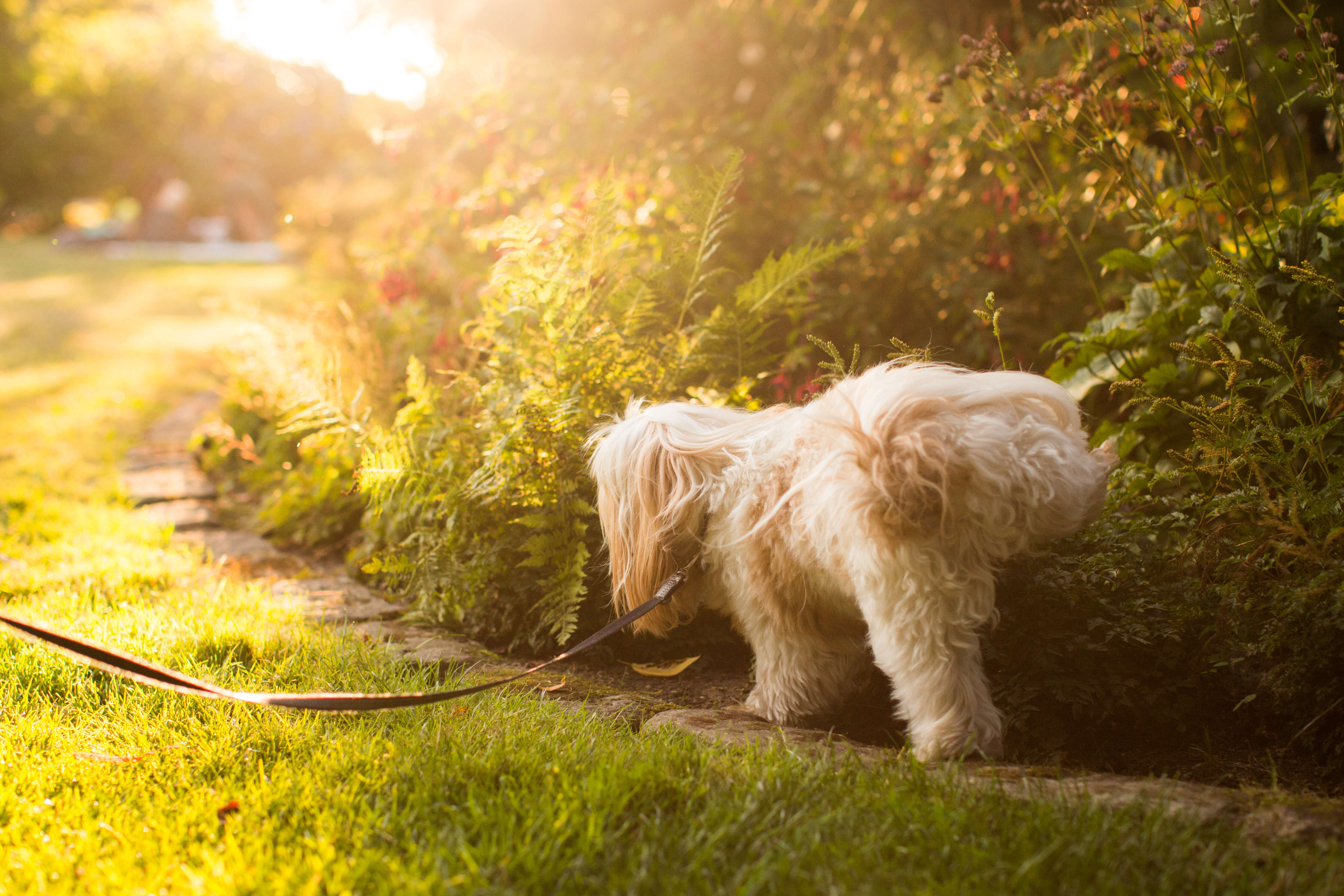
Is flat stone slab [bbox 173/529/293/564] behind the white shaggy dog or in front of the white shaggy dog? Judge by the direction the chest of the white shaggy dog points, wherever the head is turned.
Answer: in front

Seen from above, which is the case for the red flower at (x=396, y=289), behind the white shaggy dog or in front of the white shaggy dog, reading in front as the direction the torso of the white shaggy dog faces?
in front

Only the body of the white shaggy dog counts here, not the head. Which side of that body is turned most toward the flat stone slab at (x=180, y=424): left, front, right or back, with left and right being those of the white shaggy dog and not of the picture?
front

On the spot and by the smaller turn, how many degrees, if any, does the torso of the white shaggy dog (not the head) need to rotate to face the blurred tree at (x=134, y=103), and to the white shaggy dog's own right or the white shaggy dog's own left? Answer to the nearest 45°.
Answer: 0° — it already faces it

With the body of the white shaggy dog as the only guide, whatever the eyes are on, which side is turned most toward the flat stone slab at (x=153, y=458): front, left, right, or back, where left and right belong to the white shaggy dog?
front

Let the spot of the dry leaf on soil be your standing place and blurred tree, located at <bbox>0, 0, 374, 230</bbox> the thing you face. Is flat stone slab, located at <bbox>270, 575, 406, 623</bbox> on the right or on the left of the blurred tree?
left

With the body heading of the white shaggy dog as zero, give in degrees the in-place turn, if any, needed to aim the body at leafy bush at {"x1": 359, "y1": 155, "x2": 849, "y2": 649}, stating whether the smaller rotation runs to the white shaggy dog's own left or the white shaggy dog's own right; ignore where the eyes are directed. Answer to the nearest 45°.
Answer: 0° — it already faces it

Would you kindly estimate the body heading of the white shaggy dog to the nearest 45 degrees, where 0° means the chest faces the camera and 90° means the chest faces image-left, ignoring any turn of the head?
approximately 135°
